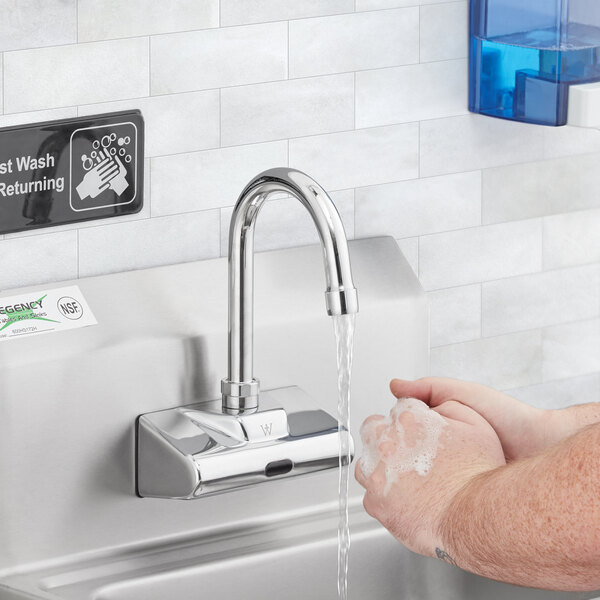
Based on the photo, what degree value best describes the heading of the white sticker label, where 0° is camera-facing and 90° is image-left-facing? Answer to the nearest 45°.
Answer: approximately 315°

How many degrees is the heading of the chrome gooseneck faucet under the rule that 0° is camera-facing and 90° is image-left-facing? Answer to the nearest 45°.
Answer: approximately 315°
